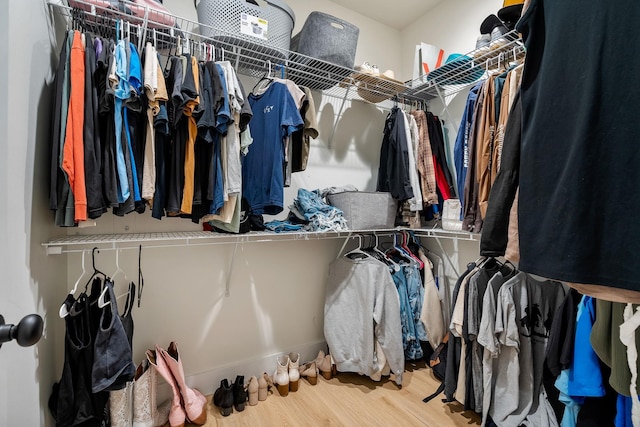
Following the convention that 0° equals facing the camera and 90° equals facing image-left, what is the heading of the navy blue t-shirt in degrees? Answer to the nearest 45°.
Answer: approximately 45°

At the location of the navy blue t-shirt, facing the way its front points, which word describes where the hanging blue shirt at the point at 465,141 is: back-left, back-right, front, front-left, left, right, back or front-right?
back-left

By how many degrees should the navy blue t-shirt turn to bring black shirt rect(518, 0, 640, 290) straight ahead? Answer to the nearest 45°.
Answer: approximately 90° to its left

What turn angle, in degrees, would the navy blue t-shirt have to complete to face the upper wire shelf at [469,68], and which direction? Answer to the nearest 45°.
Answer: approximately 135° to its left
